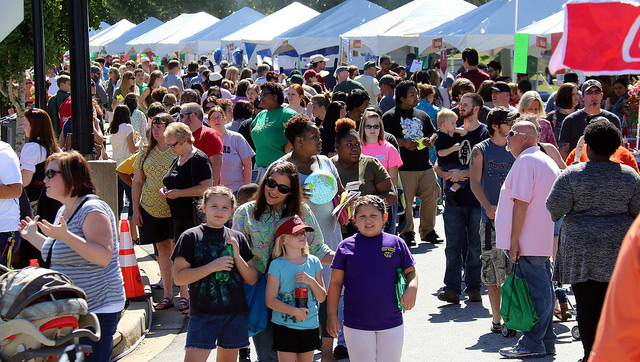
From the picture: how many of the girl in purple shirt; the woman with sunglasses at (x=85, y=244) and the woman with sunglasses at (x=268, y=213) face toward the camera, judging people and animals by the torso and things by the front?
2

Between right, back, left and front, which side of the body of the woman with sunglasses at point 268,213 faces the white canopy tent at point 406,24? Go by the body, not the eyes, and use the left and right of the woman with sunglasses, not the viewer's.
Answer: back

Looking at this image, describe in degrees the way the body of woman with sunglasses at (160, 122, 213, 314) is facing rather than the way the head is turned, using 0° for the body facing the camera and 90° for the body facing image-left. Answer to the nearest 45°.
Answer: approximately 45°

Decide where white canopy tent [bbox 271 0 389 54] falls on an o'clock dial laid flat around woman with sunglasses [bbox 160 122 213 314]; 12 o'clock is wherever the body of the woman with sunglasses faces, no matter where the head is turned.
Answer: The white canopy tent is roughly at 5 o'clock from the woman with sunglasses.

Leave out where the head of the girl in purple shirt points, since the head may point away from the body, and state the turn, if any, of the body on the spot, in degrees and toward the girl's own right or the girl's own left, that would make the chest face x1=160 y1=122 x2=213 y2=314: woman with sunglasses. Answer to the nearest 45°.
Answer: approximately 135° to the girl's own right
